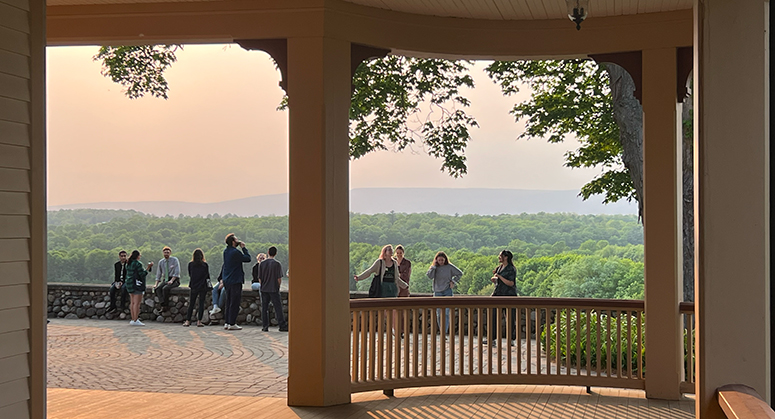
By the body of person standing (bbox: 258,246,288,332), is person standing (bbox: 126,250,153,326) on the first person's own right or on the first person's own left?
on the first person's own left

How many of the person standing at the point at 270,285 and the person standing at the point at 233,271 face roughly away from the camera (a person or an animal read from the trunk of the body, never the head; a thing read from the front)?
1

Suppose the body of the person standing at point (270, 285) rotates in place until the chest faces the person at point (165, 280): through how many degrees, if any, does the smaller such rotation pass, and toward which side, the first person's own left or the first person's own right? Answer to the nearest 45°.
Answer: approximately 45° to the first person's own left

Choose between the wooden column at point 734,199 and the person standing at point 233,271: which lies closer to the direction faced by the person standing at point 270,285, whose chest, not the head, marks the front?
the person standing

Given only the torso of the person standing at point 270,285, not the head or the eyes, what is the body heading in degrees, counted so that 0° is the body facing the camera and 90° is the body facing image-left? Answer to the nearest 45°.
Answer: approximately 180°

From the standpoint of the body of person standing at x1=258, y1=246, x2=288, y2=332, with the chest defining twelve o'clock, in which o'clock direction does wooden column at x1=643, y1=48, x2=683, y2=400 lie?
The wooden column is roughly at 5 o'clock from the person standing.

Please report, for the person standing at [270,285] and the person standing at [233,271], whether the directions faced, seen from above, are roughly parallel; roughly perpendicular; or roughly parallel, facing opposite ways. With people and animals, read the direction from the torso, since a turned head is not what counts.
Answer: roughly perpendicular

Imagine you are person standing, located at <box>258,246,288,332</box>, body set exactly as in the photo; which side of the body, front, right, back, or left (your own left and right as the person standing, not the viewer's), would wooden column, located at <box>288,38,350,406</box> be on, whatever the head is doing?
back

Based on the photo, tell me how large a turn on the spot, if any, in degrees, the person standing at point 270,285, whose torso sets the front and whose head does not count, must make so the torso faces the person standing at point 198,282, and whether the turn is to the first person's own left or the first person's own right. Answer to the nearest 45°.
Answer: approximately 45° to the first person's own left
